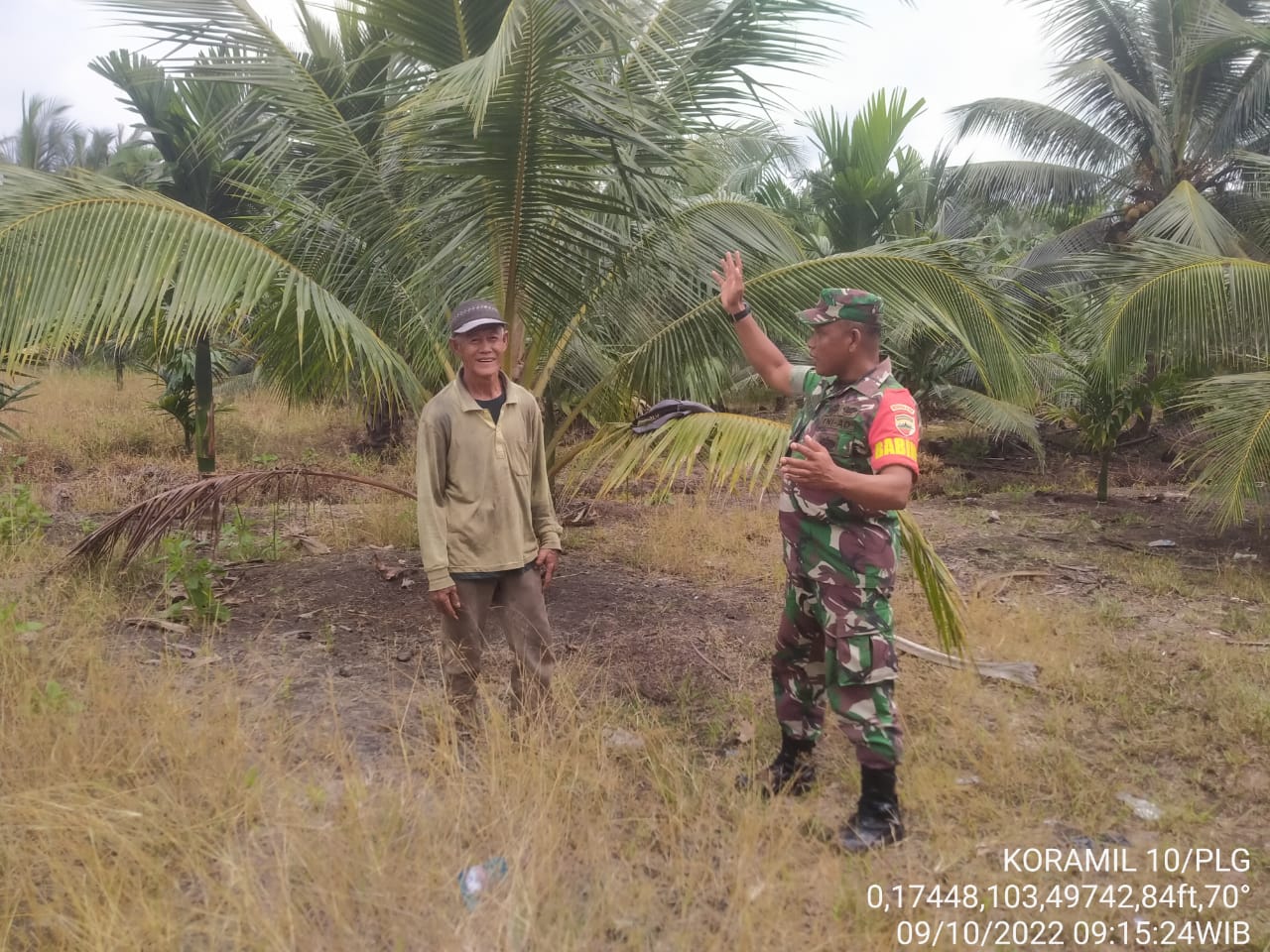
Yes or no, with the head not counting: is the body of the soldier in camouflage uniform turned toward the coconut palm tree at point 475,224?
no

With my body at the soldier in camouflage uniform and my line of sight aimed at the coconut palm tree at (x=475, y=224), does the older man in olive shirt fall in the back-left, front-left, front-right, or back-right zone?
front-left

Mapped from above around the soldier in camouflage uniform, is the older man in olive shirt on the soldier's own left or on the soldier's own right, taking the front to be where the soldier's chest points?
on the soldier's own right

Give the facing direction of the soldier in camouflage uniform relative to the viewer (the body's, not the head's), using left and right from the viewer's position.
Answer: facing the viewer and to the left of the viewer

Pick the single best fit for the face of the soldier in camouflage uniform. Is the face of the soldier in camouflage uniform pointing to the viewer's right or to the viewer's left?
to the viewer's left

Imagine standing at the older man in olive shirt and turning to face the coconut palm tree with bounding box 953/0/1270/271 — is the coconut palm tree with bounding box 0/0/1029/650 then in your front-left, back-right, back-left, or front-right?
front-left

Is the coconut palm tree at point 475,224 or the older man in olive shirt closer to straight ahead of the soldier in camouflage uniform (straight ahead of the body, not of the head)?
the older man in olive shirt

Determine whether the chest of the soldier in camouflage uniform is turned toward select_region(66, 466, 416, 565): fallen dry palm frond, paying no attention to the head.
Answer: no
